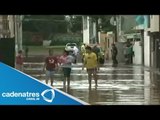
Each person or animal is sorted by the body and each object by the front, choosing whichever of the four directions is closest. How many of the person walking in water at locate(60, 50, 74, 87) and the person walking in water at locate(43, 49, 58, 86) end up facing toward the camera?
2

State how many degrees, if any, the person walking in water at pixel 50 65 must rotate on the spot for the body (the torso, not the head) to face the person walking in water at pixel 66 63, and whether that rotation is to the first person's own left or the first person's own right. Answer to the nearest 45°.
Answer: approximately 135° to the first person's own left

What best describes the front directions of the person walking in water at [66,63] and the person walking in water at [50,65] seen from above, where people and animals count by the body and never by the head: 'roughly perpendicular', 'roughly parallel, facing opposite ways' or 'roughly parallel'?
roughly parallel

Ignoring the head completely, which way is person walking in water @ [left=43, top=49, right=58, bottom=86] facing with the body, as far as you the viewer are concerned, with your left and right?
facing the viewer

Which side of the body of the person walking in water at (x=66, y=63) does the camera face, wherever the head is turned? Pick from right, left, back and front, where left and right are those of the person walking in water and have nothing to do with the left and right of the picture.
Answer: front
